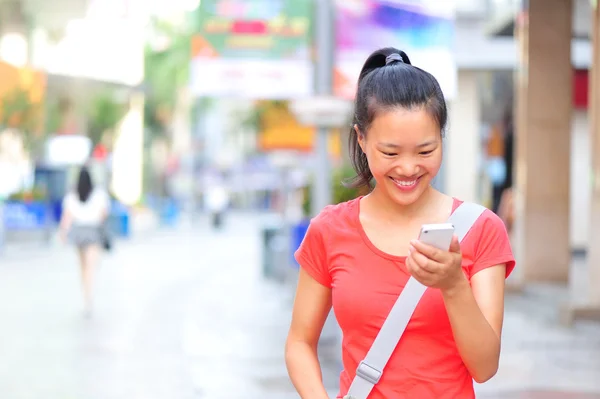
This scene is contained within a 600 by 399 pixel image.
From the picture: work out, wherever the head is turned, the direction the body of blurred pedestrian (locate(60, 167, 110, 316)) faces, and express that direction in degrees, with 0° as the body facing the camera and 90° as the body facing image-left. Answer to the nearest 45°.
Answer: approximately 180°

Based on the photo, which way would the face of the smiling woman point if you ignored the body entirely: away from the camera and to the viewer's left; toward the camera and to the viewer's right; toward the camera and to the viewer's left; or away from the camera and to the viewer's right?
toward the camera and to the viewer's right

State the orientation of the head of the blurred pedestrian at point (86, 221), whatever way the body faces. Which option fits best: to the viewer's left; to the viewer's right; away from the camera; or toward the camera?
away from the camera

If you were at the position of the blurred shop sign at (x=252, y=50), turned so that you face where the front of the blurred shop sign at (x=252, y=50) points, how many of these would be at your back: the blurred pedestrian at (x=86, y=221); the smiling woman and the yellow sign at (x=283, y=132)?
1
